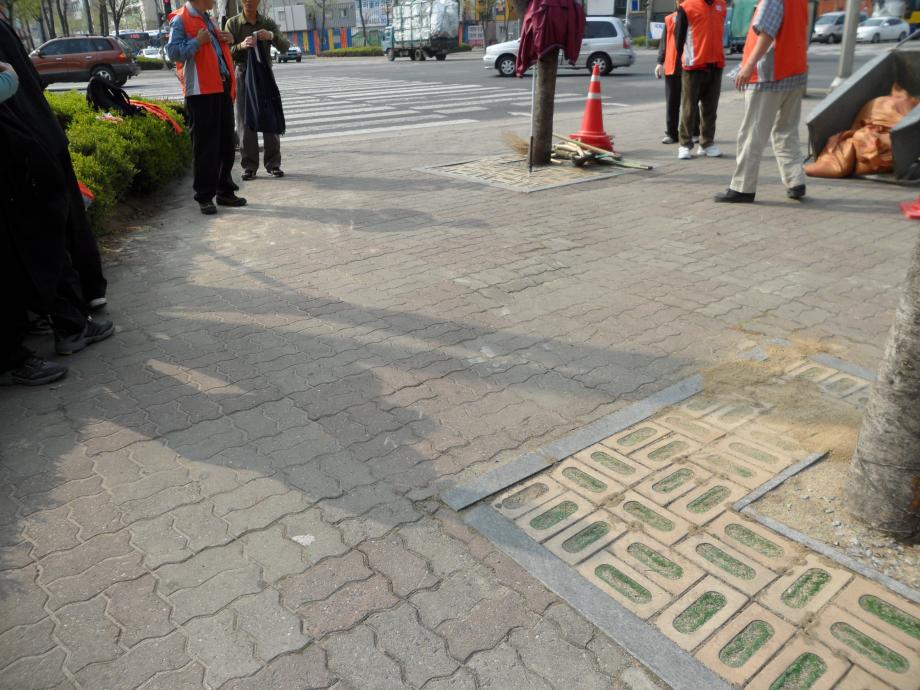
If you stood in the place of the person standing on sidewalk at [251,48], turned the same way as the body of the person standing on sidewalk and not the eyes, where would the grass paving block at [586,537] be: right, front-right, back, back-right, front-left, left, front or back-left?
front

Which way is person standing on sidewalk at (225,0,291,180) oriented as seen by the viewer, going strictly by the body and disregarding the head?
toward the camera

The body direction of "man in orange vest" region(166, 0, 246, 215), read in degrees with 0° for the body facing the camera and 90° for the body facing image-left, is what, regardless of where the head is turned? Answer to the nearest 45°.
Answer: approximately 315°

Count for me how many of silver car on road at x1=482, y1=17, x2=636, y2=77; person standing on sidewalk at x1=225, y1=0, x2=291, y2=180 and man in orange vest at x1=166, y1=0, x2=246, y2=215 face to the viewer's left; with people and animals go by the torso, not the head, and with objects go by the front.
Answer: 1

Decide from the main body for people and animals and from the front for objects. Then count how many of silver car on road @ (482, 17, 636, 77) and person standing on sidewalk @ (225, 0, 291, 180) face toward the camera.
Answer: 1

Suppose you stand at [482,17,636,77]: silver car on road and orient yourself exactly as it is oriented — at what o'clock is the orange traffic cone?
The orange traffic cone is roughly at 9 o'clock from the silver car on road.

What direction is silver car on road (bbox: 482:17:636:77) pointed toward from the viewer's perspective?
to the viewer's left

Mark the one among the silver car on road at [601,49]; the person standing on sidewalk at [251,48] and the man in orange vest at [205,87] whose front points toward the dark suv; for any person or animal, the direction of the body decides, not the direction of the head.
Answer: the silver car on road

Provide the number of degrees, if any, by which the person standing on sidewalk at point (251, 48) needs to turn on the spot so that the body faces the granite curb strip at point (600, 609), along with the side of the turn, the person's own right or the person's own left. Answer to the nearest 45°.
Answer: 0° — they already face it

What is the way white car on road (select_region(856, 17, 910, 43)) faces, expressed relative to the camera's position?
facing the viewer and to the left of the viewer

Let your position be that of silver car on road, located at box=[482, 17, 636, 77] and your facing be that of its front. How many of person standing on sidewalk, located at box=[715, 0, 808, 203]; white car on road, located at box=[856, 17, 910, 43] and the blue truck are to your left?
1

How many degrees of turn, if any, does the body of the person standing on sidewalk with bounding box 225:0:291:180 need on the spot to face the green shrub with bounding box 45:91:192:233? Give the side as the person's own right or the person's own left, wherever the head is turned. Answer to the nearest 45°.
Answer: approximately 45° to the person's own right
